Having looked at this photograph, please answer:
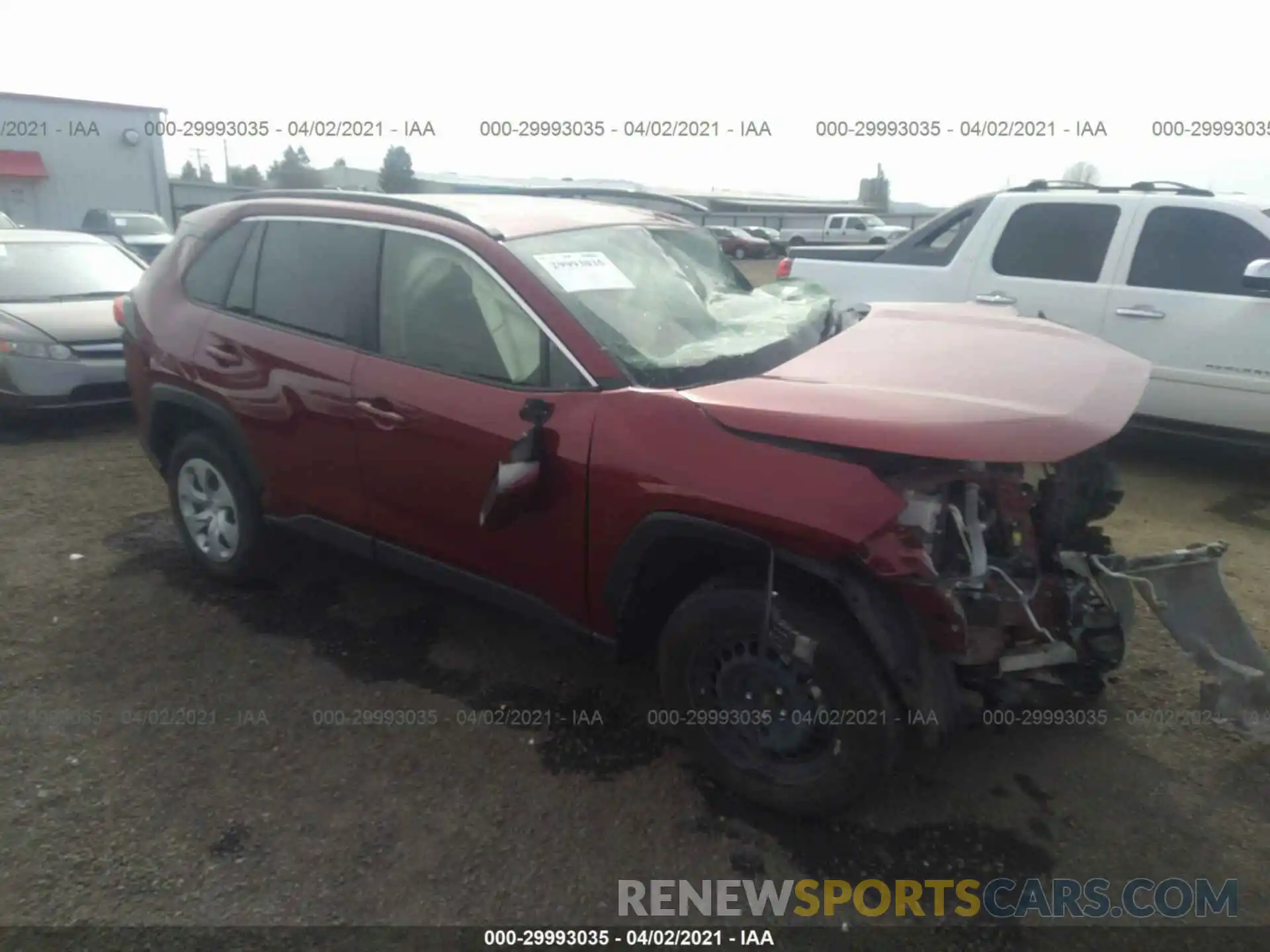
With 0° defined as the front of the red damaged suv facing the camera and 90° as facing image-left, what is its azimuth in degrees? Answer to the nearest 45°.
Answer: approximately 315°

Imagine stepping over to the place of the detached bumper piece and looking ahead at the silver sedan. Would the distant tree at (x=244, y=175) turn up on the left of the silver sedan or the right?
right

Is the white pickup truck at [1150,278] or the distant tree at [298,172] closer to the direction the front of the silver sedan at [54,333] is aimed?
the white pickup truck

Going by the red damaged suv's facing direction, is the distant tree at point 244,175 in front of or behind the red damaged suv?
behind

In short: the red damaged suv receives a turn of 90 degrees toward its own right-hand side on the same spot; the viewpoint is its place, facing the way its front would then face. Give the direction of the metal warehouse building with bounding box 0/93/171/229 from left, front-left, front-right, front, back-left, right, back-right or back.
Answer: right

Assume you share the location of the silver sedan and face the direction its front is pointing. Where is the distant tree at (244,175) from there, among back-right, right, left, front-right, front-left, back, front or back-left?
back-left

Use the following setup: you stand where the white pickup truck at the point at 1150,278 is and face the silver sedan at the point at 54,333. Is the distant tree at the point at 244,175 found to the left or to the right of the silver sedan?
right

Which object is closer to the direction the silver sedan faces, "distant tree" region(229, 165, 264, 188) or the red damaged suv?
the red damaged suv

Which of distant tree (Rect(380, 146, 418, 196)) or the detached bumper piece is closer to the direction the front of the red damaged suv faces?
the detached bumper piece

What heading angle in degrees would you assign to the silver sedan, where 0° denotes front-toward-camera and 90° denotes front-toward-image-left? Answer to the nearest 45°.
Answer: approximately 315°
